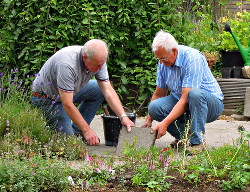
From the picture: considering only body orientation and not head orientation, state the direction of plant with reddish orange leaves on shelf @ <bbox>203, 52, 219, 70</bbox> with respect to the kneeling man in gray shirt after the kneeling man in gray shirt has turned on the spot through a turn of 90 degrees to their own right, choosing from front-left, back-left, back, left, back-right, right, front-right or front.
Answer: back

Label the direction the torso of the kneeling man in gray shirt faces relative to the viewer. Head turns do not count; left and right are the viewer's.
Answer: facing the viewer and to the right of the viewer

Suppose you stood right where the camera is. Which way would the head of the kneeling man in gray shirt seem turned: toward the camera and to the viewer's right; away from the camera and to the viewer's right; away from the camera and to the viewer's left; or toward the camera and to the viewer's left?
toward the camera and to the viewer's right

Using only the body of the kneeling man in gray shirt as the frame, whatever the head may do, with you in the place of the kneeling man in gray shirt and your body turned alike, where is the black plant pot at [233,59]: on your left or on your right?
on your left

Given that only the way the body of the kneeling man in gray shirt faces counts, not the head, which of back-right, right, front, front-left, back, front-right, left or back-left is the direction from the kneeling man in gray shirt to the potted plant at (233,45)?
left
